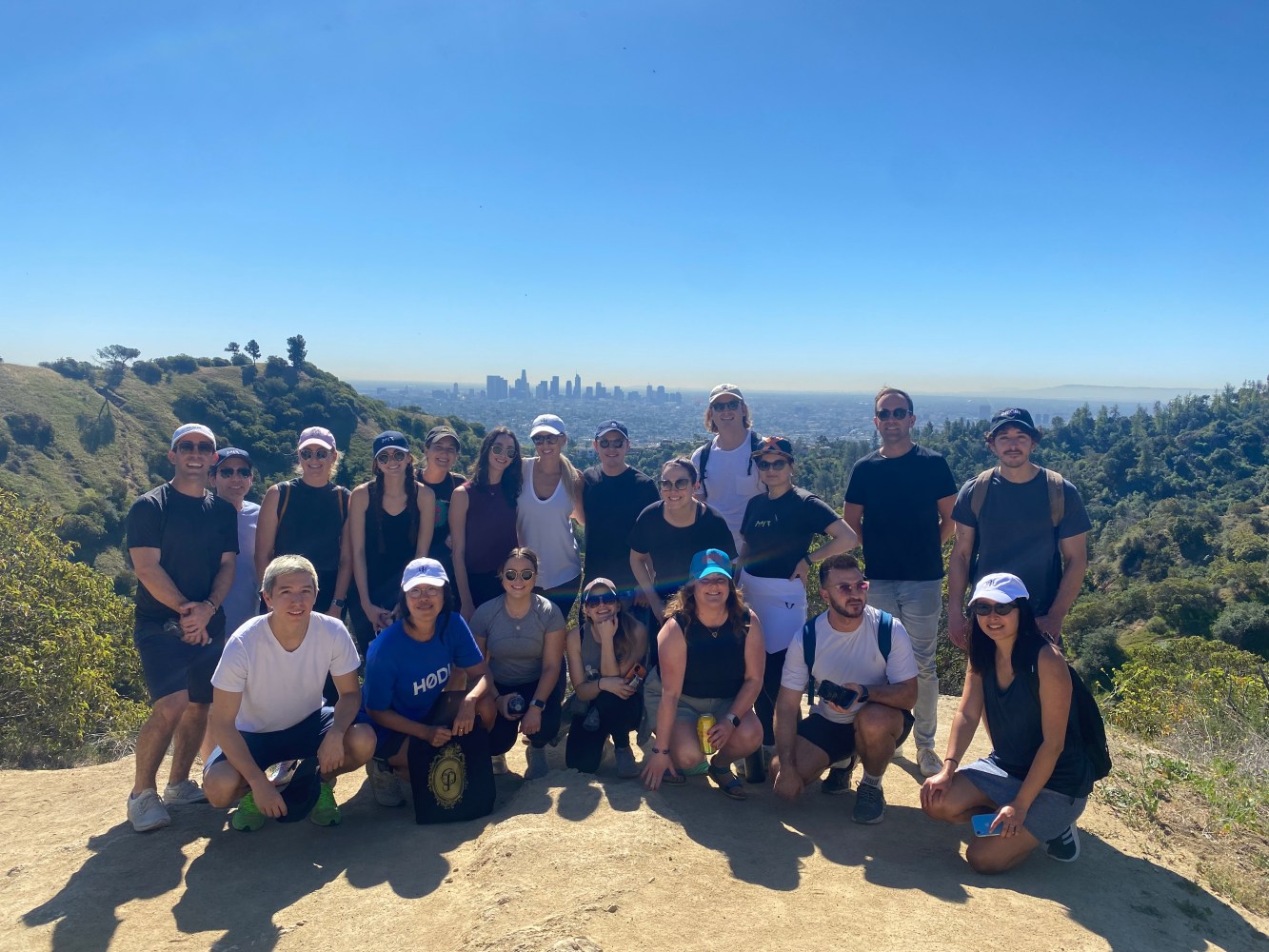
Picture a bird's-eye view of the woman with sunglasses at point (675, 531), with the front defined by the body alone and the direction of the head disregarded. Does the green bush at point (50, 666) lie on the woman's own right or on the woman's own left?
on the woman's own right

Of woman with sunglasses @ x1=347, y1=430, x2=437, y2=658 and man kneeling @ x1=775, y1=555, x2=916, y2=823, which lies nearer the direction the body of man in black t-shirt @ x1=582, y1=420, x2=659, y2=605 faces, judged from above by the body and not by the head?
the man kneeling

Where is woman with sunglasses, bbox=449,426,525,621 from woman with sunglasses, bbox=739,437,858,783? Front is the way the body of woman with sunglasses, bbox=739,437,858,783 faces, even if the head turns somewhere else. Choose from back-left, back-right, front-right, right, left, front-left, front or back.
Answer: front-right

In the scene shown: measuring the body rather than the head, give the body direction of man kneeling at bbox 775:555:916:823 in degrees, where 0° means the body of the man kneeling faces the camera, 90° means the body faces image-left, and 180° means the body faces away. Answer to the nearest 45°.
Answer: approximately 0°

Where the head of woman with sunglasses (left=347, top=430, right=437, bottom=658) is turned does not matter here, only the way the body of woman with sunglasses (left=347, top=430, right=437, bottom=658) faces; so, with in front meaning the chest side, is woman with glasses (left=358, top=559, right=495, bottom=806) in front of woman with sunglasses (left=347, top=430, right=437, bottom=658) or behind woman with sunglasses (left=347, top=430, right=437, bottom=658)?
in front

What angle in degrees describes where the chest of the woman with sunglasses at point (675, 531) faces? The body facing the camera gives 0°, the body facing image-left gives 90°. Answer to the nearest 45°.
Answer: approximately 0°
